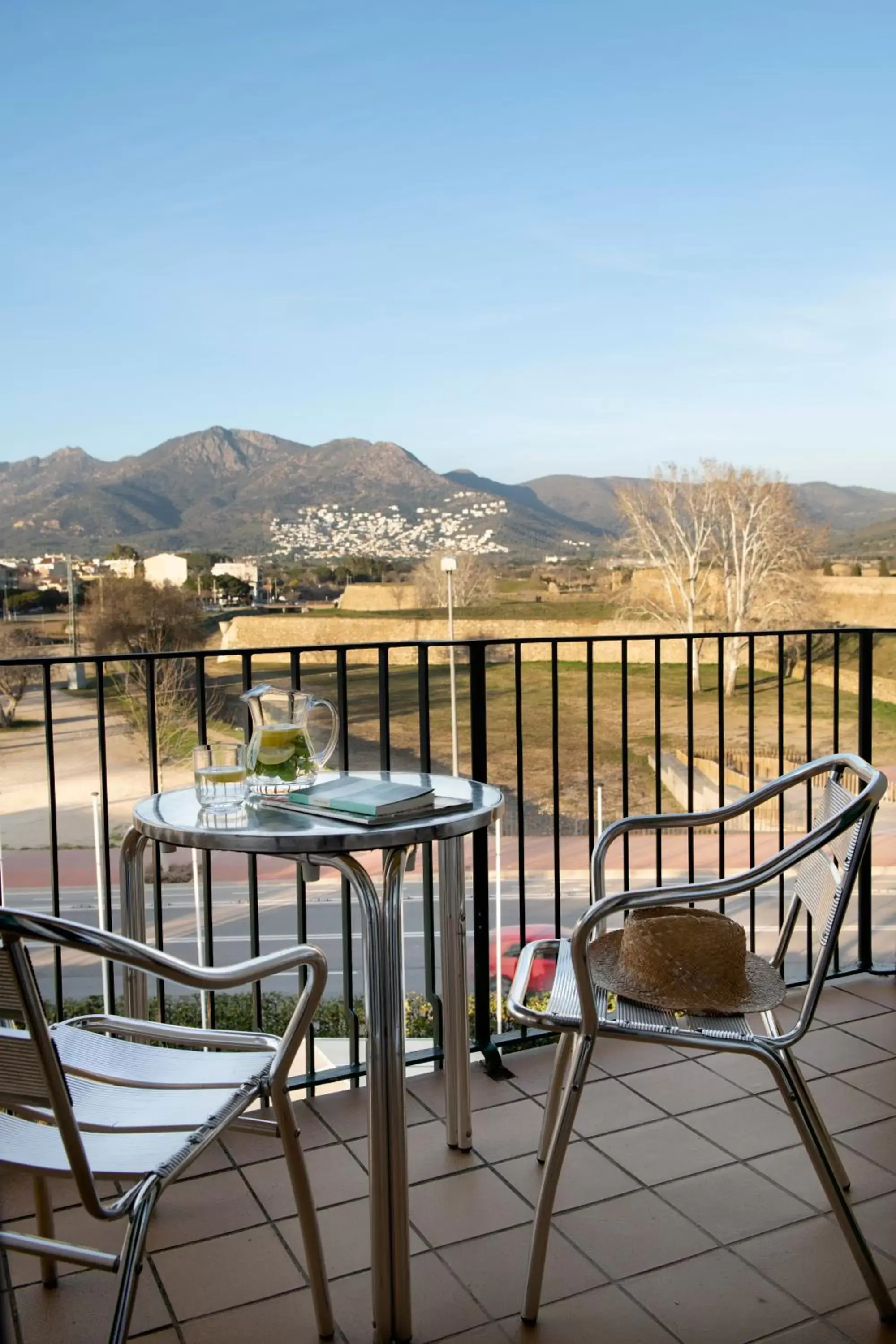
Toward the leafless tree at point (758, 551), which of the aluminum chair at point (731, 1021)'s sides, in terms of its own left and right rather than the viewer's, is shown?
right

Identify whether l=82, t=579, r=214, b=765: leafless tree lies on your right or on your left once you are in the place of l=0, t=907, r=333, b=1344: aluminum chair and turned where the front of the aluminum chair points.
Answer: on your left

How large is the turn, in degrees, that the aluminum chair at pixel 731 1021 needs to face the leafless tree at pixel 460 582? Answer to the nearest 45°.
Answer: approximately 90° to its right

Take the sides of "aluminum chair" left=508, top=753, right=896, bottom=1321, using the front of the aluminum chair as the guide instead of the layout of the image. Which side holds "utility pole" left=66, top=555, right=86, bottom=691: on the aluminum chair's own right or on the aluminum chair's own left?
on the aluminum chair's own right

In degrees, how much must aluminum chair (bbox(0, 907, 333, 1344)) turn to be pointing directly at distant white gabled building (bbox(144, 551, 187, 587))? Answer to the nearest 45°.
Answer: approximately 45° to its left

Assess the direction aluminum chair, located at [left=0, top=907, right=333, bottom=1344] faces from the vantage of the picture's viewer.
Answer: facing away from the viewer and to the right of the viewer

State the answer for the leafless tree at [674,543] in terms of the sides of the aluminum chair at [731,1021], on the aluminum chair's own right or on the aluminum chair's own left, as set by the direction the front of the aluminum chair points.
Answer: on the aluminum chair's own right

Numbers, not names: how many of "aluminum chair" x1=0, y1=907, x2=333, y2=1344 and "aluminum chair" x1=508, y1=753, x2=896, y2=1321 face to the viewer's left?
1

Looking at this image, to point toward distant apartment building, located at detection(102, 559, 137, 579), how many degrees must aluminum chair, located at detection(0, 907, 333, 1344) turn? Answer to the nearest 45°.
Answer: approximately 45° to its left

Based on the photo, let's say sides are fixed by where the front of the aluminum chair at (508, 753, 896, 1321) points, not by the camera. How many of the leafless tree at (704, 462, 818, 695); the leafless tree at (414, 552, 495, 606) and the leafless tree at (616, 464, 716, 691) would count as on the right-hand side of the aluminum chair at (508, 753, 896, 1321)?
3

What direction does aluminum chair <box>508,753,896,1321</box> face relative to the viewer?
to the viewer's left
